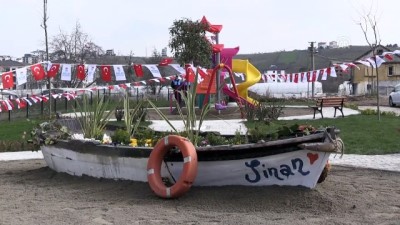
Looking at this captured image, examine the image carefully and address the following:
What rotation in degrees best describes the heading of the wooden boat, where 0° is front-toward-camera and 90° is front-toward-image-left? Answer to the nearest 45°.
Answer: approximately 270°

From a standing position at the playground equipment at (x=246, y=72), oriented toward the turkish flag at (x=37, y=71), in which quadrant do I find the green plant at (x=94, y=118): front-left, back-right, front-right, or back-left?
front-left

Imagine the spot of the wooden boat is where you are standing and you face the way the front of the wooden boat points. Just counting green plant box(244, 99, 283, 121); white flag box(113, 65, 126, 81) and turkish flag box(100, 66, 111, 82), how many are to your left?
3

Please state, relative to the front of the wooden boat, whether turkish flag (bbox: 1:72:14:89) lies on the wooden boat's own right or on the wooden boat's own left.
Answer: on the wooden boat's own left

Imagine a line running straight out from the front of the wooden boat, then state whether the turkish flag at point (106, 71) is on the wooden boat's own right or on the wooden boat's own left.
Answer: on the wooden boat's own left

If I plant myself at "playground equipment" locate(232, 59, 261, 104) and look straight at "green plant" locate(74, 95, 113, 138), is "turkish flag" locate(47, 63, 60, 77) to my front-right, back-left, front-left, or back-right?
front-right

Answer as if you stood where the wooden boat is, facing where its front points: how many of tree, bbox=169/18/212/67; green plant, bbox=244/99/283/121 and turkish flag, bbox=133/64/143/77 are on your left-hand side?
3

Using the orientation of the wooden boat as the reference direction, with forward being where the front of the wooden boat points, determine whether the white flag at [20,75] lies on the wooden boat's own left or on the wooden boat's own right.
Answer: on the wooden boat's own left

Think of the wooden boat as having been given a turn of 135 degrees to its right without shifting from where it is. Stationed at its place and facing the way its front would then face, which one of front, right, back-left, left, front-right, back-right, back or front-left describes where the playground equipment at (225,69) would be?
back-right

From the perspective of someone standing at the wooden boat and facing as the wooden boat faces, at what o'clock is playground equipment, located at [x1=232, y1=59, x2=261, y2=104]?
The playground equipment is roughly at 9 o'clock from the wooden boat.

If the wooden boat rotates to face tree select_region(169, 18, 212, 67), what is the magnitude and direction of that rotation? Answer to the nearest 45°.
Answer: approximately 90° to its left

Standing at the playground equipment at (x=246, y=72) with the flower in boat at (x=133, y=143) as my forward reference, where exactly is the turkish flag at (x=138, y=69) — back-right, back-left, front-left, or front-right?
front-right

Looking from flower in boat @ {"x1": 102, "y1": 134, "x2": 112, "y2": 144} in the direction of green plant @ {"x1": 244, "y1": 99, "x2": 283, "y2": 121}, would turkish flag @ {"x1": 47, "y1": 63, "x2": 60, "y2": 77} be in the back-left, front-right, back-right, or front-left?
front-left
